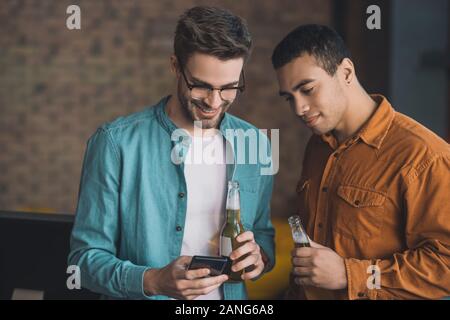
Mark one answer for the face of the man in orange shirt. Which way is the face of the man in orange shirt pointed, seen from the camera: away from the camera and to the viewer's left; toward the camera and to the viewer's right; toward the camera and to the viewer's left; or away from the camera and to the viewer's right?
toward the camera and to the viewer's left

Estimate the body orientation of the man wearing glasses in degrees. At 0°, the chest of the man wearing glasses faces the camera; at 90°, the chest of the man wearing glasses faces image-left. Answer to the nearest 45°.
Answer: approximately 315°

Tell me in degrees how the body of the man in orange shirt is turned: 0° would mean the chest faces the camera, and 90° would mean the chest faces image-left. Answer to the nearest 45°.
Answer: approximately 45°
